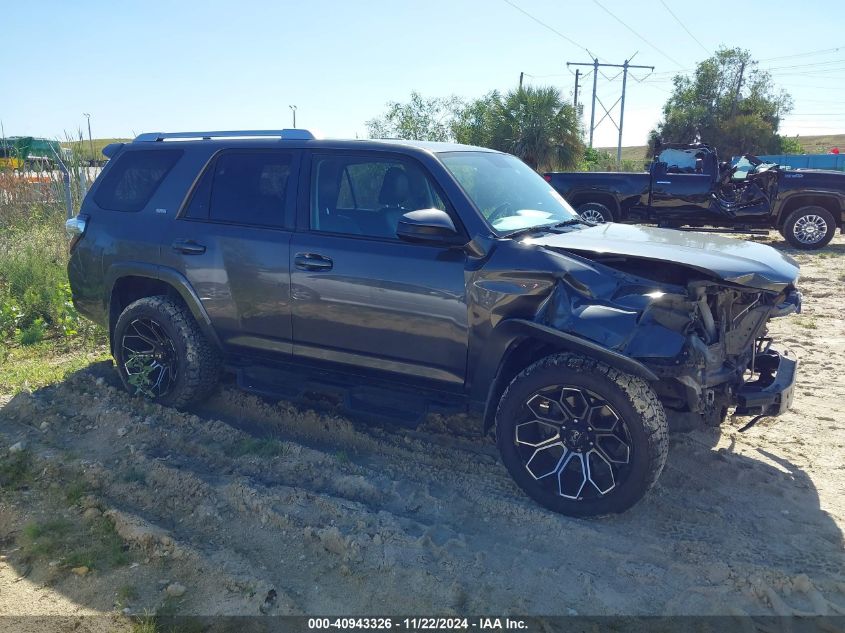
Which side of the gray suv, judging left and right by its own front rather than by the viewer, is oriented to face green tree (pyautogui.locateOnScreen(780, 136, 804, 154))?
left

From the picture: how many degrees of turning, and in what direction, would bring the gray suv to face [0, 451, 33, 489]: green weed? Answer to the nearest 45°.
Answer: approximately 135° to its right

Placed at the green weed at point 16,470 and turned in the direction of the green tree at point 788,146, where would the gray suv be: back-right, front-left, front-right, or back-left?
front-right

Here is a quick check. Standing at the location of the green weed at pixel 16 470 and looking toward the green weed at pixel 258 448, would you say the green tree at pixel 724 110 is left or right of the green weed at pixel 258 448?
left

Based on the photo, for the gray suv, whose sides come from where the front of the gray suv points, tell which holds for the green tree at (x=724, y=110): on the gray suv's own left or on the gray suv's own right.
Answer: on the gray suv's own left

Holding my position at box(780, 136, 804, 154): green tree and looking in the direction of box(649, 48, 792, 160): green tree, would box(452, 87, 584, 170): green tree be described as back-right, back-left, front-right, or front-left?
front-left

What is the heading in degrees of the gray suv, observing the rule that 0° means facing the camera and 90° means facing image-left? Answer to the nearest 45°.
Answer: approximately 315°

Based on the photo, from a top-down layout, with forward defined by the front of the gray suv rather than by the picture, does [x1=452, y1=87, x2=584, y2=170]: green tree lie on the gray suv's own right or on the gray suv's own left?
on the gray suv's own left
